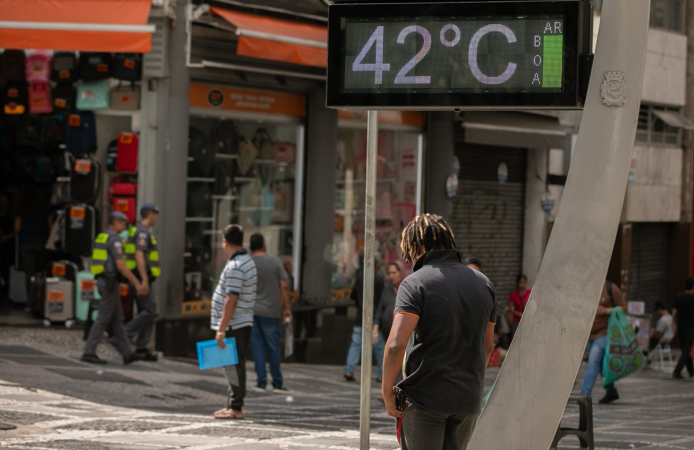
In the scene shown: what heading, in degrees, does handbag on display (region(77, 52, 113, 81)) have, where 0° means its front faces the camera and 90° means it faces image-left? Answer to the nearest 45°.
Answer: approximately 0°

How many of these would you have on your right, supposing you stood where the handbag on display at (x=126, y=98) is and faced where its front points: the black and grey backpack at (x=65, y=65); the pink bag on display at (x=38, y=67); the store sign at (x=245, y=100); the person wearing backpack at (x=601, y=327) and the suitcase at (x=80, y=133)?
3

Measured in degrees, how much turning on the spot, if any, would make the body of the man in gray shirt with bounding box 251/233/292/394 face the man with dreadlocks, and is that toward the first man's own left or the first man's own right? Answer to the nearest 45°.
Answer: approximately 180°

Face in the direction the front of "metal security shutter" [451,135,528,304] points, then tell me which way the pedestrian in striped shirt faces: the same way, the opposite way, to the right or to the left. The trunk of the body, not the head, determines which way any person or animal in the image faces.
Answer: to the right

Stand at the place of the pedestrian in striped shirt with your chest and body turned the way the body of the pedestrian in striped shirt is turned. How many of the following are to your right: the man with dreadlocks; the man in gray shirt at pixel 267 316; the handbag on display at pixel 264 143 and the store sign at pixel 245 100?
3

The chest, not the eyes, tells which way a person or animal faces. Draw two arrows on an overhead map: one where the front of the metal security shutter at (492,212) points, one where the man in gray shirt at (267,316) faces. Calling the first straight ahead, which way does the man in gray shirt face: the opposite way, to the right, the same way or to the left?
the opposite way

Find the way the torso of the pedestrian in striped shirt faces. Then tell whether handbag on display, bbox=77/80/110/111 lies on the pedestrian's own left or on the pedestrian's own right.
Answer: on the pedestrian's own right

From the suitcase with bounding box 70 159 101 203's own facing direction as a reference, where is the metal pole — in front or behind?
in front

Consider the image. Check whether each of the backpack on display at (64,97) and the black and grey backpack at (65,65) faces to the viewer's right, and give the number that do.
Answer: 0

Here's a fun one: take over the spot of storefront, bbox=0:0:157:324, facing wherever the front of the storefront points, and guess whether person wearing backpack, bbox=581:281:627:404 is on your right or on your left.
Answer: on your left
